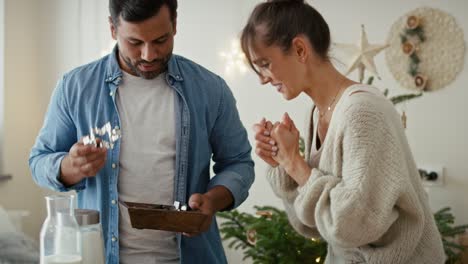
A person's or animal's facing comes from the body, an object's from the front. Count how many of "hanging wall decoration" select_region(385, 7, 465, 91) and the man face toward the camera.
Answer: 2

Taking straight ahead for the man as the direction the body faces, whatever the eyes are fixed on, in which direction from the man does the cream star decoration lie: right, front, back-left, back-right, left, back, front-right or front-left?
back-left

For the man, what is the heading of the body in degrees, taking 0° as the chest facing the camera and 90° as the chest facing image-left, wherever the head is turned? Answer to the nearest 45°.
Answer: approximately 0°

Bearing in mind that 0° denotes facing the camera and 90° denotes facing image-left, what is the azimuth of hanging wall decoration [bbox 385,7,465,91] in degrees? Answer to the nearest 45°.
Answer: approximately 0°

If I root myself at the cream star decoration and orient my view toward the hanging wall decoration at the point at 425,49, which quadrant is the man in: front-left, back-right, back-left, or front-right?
back-right

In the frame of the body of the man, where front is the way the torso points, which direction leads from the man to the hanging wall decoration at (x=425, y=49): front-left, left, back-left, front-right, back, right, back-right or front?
back-left

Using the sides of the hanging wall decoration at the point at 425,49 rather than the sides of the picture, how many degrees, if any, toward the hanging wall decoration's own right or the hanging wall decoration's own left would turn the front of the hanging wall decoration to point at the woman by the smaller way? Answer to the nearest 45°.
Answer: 0° — it already faces them

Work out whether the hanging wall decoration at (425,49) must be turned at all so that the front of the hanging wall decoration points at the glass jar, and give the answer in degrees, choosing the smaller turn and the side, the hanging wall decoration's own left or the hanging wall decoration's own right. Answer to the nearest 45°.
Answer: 0° — it already faces it
